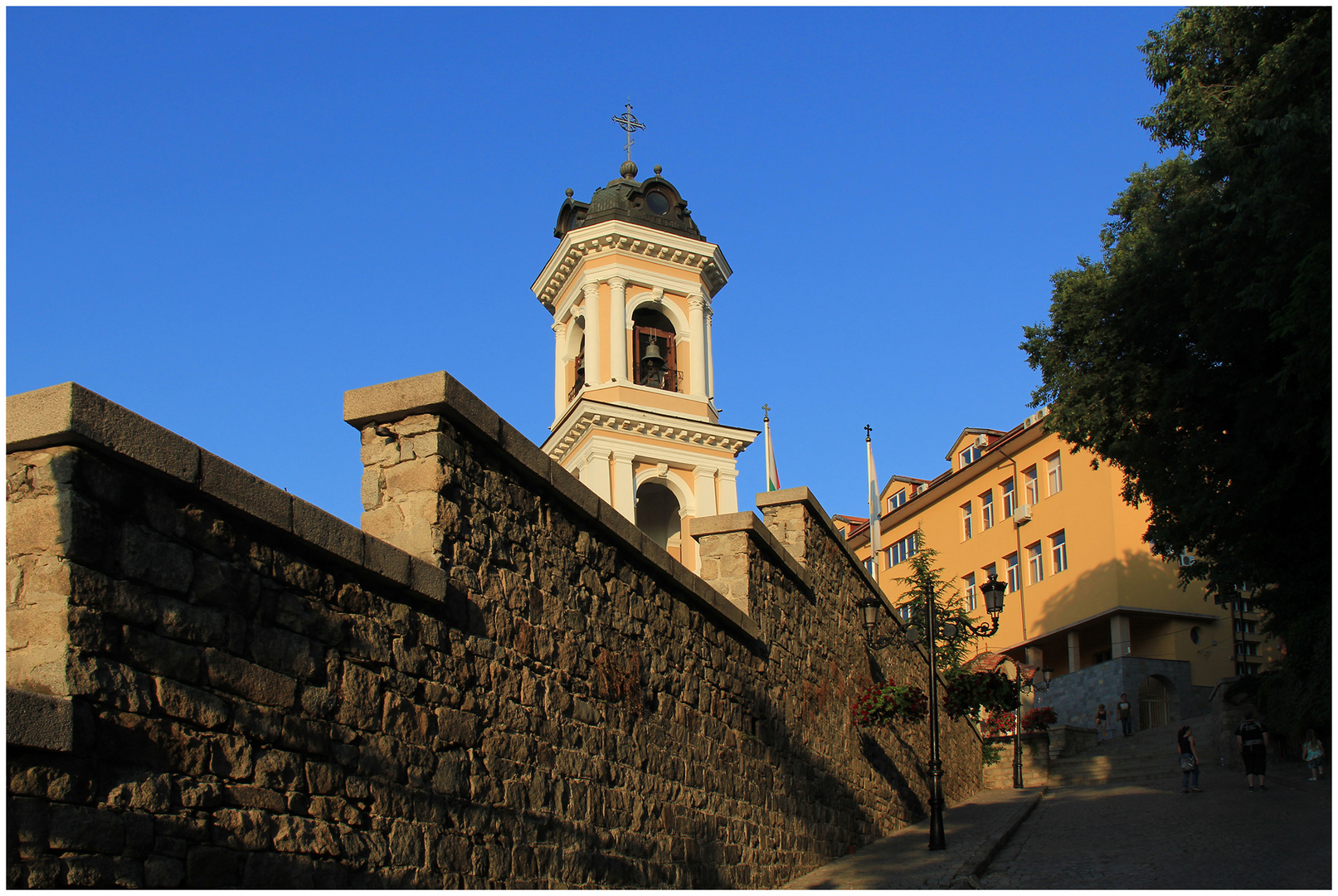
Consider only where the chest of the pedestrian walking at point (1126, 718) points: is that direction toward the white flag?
no

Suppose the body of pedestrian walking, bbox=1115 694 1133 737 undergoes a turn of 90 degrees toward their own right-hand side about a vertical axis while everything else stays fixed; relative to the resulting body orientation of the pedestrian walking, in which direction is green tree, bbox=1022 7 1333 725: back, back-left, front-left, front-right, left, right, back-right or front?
left

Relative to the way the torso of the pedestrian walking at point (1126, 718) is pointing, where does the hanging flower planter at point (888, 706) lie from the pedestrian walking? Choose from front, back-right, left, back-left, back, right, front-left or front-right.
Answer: front

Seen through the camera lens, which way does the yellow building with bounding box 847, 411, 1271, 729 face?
facing the viewer and to the left of the viewer

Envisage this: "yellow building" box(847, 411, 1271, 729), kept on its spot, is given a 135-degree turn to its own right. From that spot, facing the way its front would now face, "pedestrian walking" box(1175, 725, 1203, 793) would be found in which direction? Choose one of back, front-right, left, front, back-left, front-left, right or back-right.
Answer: back

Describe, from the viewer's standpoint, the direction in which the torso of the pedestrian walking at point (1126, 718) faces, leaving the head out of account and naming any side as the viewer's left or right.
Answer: facing the viewer

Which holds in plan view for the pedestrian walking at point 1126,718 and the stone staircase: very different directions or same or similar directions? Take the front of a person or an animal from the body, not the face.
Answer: same or similar directions

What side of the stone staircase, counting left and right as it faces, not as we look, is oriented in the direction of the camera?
front

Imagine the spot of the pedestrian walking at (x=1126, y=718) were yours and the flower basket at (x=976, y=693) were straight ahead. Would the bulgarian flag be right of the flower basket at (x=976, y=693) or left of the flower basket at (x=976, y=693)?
right

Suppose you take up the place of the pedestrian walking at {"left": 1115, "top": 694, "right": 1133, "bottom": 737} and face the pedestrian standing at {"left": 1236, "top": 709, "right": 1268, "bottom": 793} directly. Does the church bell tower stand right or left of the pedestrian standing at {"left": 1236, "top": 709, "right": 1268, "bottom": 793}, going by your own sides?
right
